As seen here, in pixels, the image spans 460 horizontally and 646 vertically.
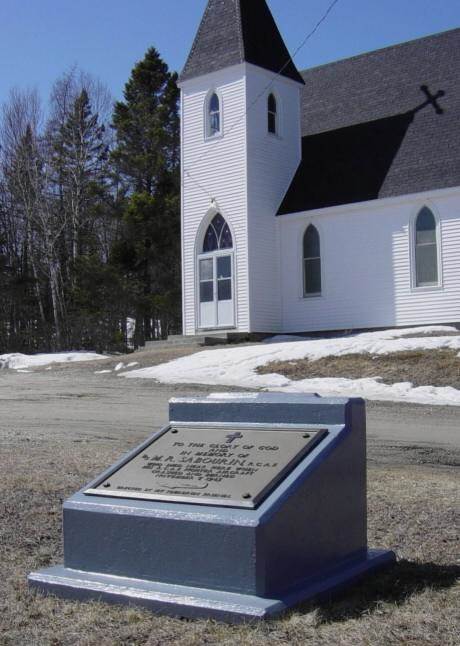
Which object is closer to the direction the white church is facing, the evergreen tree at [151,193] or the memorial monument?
the memorial monument

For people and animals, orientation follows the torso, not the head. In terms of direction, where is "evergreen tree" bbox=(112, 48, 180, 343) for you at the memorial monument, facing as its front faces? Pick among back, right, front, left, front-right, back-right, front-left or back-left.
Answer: back-right

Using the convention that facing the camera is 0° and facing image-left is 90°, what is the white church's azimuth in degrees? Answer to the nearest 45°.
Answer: approximately 45°

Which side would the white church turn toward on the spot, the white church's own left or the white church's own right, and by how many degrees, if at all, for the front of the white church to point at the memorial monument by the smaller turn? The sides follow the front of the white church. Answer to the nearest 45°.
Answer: approximately 45° to the white church's own left

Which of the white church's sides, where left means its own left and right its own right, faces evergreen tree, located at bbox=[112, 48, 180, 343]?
right

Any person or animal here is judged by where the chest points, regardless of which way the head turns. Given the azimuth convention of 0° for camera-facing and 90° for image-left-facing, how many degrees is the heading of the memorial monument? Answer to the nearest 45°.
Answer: approximately 45°

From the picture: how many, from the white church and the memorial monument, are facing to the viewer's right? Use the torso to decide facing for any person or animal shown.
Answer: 0

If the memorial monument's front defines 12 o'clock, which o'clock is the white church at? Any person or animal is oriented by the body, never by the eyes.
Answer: The white church is roughly at 5 o'clock from the memorial monument.
